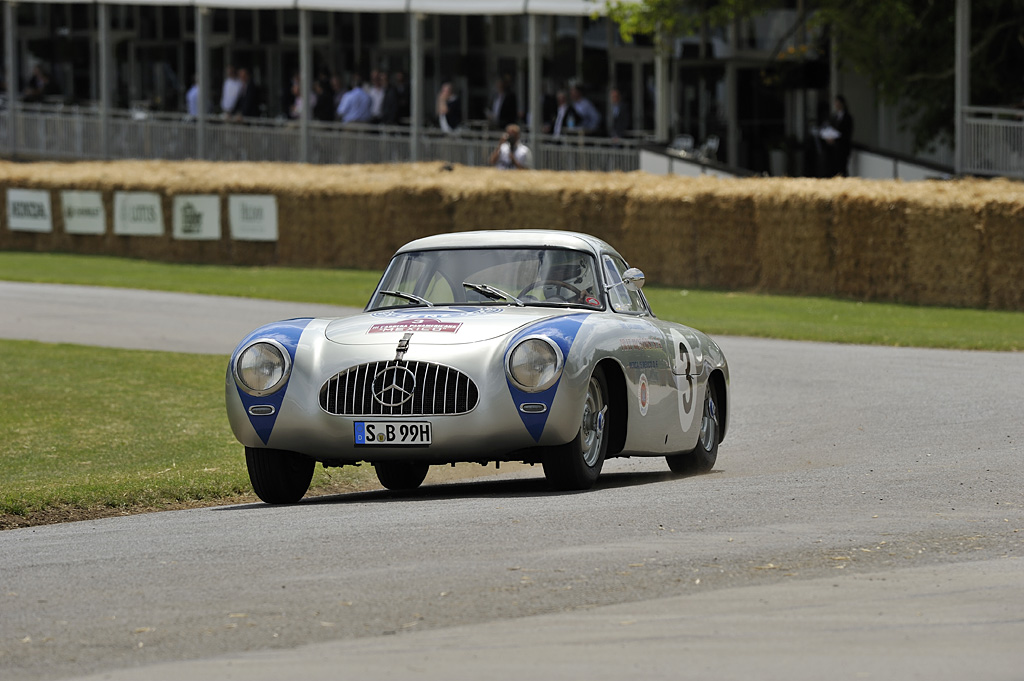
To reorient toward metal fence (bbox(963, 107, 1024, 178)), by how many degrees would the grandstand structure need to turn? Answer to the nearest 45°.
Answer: approximately 45° to its left

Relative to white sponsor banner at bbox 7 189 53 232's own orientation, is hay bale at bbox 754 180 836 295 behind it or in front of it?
in front

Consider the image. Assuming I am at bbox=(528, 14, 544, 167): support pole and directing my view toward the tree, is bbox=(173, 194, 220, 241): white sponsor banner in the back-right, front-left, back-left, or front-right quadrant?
back-right

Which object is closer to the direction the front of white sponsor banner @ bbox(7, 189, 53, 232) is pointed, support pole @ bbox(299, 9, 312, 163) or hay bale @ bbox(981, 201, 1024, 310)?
the hay bale

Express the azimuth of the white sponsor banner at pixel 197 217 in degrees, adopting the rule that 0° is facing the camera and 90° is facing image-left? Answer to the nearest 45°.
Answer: approximately 0°

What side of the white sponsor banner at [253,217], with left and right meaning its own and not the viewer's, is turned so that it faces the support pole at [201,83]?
back

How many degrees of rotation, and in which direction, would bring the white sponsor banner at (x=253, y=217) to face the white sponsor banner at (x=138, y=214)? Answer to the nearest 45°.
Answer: approximately 135° to its right

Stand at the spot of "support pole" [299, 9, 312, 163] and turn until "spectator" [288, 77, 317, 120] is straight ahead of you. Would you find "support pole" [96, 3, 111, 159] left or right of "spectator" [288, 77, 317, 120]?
left

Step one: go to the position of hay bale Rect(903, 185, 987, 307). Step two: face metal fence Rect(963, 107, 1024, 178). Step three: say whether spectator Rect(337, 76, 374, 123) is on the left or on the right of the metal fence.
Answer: left

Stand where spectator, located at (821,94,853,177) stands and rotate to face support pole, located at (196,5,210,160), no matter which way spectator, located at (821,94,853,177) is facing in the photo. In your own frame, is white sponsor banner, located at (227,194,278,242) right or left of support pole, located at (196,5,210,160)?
left

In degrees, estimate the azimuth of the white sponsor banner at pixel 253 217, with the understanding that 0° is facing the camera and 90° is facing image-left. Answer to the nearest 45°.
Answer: approximately 0°
